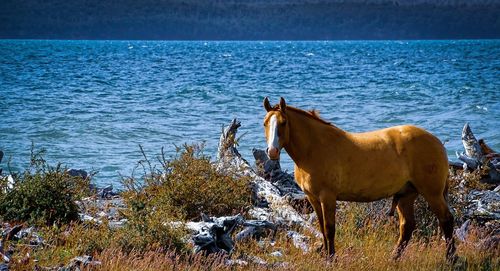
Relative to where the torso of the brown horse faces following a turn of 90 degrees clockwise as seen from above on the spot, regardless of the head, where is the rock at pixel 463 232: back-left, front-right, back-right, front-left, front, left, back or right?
front-right

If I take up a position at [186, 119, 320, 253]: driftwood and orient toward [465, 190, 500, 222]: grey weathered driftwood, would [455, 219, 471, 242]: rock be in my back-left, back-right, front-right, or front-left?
front-right

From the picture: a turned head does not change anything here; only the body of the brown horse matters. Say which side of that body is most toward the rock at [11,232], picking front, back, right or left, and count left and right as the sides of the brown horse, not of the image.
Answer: front

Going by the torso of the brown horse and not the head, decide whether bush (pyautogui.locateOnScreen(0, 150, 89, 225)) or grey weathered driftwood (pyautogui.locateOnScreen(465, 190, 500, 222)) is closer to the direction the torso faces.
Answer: the bush

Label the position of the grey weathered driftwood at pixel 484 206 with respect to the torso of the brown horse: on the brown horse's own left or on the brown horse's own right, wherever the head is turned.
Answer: on the brown horse's own right

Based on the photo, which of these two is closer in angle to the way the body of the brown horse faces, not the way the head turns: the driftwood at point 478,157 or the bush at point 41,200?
the bush

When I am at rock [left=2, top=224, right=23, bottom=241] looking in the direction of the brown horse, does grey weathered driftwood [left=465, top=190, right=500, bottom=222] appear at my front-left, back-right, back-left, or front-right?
front-left

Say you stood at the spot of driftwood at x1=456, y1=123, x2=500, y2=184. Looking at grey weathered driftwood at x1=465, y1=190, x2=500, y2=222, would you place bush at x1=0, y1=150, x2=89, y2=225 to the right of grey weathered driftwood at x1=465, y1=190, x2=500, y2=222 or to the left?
right

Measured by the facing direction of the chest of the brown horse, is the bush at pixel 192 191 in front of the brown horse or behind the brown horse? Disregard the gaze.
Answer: in front

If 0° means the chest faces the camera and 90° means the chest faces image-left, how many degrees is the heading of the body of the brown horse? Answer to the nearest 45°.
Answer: approximately 90°
